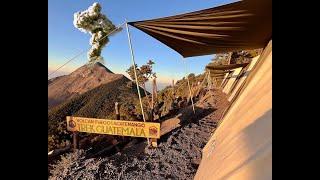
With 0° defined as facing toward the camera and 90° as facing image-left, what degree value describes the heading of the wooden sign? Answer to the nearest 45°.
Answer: approximately 0°

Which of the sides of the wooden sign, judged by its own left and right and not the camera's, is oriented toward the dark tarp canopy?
left

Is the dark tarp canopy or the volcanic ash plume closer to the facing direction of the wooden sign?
the dark tarp canopy

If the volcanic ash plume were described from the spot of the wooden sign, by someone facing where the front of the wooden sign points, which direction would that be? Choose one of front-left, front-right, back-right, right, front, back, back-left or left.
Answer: back
